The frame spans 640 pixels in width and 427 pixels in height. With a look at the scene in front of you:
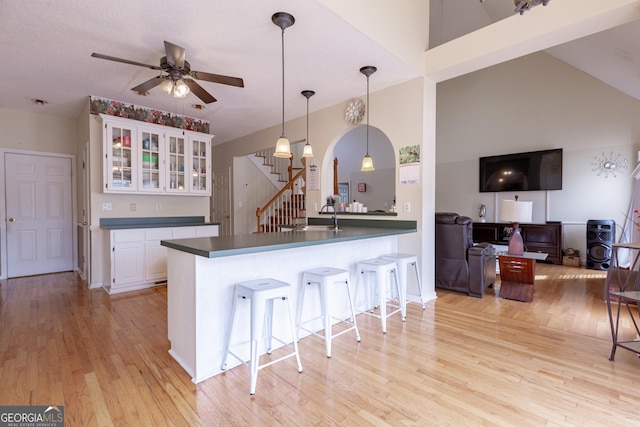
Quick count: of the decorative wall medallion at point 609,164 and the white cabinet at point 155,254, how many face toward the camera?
2

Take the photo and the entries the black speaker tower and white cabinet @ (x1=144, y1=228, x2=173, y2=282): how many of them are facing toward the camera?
2

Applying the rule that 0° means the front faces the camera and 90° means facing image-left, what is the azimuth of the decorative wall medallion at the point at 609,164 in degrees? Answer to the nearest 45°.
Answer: approximately 0°

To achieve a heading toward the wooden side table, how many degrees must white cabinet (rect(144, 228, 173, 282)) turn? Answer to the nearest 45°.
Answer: approximately 45° to its left

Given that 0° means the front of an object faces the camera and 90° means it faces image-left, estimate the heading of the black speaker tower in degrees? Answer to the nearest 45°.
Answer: approximately 0°
